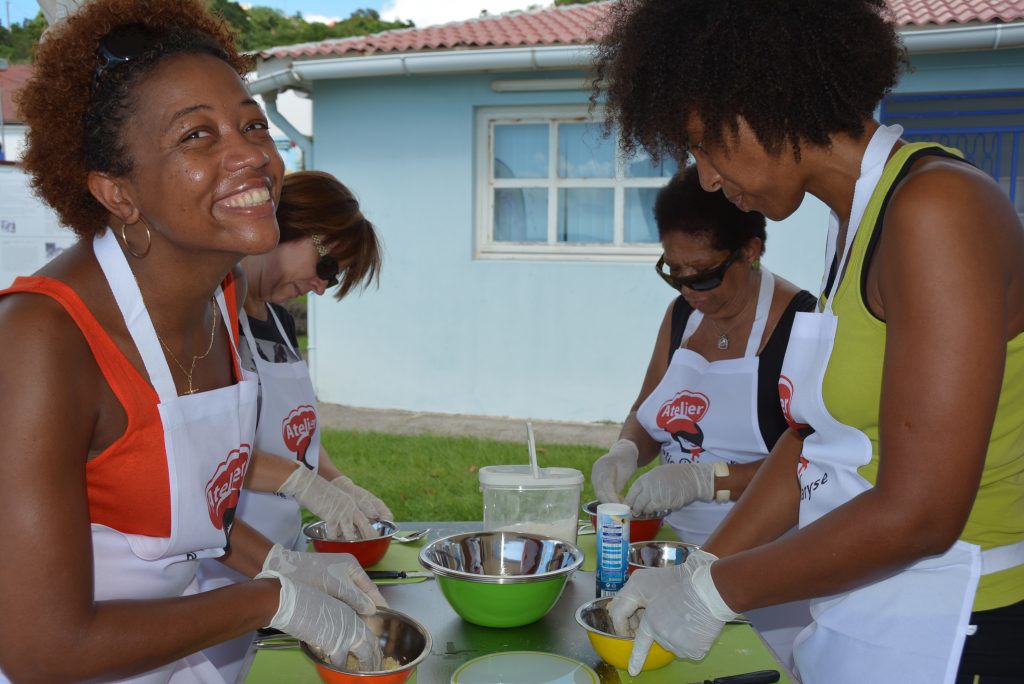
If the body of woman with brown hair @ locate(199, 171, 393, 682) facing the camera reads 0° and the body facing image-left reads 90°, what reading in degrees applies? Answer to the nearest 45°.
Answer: approximately 315°

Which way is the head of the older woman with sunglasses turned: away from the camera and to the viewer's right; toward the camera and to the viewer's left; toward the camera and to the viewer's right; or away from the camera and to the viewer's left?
toward the camera and to the viewer's left

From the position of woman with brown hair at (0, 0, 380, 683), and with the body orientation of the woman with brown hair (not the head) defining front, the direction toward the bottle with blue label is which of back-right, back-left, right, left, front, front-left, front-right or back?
front-left

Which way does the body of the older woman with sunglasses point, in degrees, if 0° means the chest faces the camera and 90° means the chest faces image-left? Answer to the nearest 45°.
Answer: approximately 45°

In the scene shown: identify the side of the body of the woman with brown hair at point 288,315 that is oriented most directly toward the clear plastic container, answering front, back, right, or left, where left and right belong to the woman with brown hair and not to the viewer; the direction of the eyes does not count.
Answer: front

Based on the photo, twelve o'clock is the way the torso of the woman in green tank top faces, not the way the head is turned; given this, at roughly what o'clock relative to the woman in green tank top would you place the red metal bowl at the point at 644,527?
The red metal bowl is roughly at 2 o'clock from the woman in green tank top.

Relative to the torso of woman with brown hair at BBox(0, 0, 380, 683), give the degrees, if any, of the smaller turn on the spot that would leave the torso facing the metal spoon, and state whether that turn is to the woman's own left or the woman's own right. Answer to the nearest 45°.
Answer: approximately 90° to the woman's own left

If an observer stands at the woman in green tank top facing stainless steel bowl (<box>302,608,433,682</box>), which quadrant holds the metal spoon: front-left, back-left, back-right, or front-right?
front-right

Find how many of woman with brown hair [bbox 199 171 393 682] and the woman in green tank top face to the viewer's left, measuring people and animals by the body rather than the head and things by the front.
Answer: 1

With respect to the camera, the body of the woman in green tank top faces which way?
to the viewer's left

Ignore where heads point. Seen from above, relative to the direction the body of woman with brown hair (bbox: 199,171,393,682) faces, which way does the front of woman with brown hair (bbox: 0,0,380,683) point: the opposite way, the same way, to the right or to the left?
the same way

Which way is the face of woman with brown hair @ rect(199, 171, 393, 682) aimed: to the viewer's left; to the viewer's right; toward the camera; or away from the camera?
to the viewer's right

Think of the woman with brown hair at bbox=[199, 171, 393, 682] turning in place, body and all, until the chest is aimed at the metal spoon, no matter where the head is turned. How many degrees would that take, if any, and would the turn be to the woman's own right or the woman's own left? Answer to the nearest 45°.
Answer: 0° — they already face it

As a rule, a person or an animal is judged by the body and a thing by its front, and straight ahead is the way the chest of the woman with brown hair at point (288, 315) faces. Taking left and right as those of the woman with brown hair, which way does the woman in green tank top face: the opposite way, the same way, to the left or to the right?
the opposite way

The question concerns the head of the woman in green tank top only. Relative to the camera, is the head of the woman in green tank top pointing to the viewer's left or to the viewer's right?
to the viewer's left

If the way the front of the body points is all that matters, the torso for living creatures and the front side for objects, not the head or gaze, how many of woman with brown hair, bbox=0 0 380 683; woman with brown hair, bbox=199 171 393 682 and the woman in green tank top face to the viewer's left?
1
